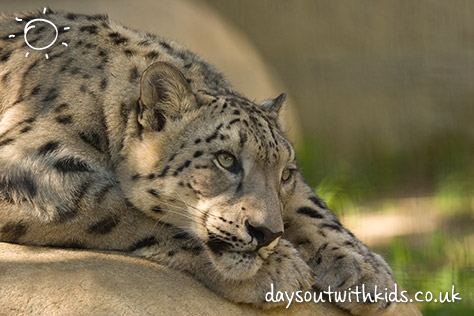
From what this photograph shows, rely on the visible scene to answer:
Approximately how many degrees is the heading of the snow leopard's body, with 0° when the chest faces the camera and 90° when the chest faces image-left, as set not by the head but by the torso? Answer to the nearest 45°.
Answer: approximately 315°
